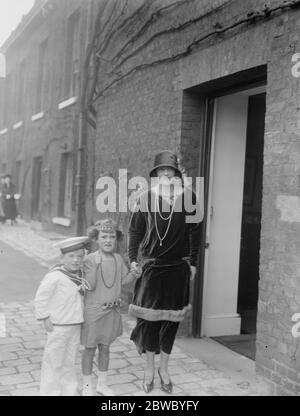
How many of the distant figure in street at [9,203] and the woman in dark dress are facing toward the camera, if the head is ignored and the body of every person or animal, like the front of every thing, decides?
2

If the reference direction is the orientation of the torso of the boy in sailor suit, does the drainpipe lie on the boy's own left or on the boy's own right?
on the boy's own left

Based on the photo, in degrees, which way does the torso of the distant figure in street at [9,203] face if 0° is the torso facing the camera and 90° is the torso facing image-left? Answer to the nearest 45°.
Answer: approximately 0°

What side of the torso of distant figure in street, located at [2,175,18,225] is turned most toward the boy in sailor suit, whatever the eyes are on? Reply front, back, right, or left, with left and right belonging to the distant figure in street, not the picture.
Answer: front

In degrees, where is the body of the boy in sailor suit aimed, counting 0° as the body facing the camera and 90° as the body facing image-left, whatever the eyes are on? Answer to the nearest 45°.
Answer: approximately 315°

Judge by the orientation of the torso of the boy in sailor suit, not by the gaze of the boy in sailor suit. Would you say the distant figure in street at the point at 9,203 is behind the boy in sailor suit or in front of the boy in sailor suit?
behind

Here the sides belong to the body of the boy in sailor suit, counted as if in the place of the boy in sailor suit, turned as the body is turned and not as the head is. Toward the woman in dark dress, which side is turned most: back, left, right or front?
left

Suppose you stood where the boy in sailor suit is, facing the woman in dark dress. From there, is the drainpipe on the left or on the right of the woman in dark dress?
left
